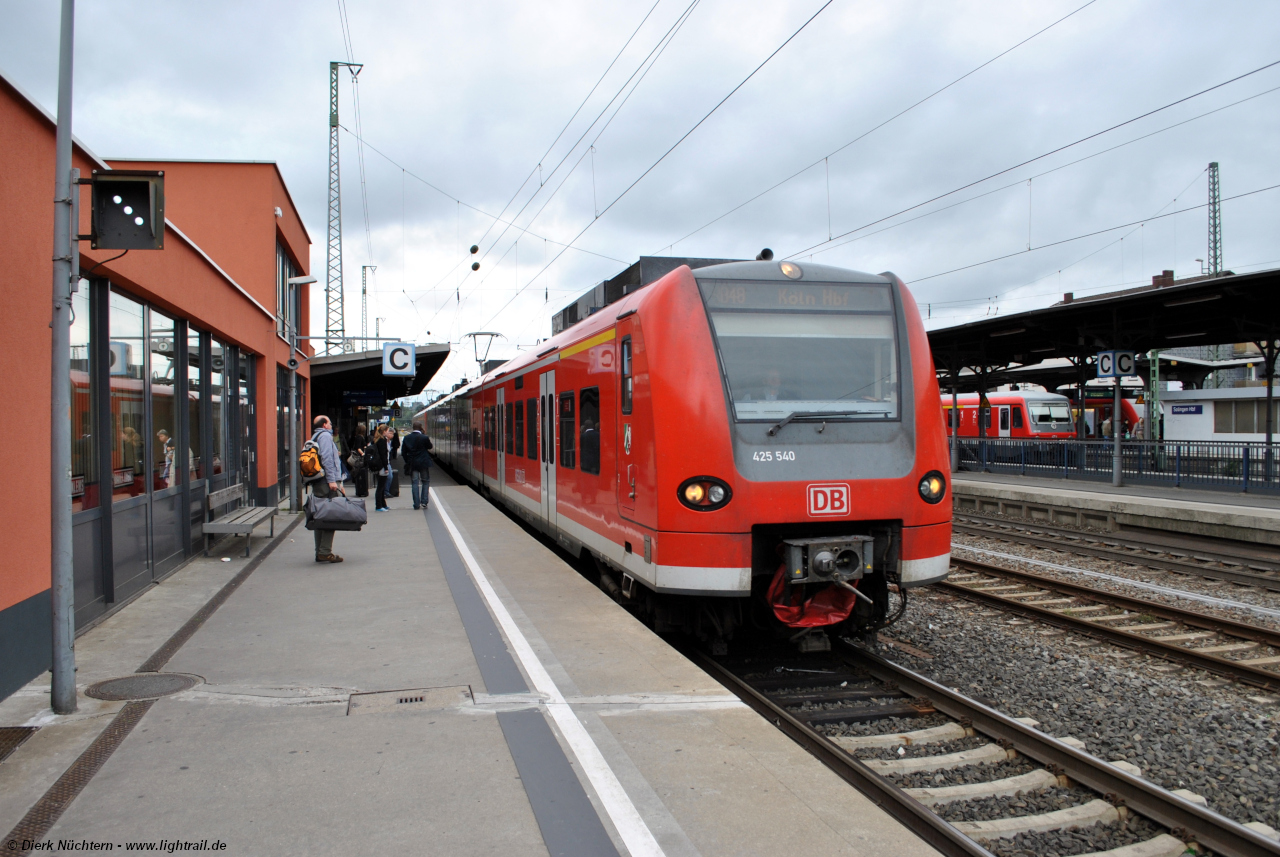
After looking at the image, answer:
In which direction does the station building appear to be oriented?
to the viewer's right

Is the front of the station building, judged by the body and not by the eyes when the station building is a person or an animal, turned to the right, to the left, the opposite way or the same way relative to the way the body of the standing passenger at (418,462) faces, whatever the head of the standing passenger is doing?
to the right

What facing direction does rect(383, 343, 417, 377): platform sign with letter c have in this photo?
toward the camera

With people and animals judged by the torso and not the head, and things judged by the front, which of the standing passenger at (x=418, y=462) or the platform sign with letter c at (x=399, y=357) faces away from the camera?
the standing passenger

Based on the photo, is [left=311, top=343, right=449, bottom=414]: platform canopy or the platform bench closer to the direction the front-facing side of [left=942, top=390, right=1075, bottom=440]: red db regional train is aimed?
the platform bench

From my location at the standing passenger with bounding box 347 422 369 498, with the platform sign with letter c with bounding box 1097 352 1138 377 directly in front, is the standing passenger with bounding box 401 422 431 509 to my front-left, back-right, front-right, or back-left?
front-right

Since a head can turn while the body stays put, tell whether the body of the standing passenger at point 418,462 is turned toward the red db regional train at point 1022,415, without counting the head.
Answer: no

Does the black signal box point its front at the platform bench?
no

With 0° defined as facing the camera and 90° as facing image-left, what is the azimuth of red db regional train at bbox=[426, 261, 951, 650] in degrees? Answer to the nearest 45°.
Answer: approximately 315°

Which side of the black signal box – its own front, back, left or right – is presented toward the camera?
front

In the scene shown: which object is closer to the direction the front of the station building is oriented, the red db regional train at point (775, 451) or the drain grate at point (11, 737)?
the red db regional train

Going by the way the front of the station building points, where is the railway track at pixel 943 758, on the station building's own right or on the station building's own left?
on the station building's own right

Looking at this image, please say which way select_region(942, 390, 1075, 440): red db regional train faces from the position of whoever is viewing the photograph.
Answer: facing the viewer and to the right of the viewer

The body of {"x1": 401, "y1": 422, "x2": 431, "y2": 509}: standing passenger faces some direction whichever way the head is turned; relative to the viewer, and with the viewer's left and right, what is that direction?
facing away from the viewer

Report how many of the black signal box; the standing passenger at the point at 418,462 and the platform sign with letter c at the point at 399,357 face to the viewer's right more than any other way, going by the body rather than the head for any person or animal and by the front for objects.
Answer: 0
